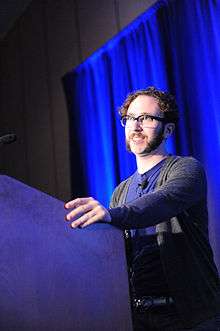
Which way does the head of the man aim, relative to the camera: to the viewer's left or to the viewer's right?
to the viewer's left

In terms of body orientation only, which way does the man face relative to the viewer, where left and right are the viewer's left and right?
facing the viewer and to the left of the viewer
